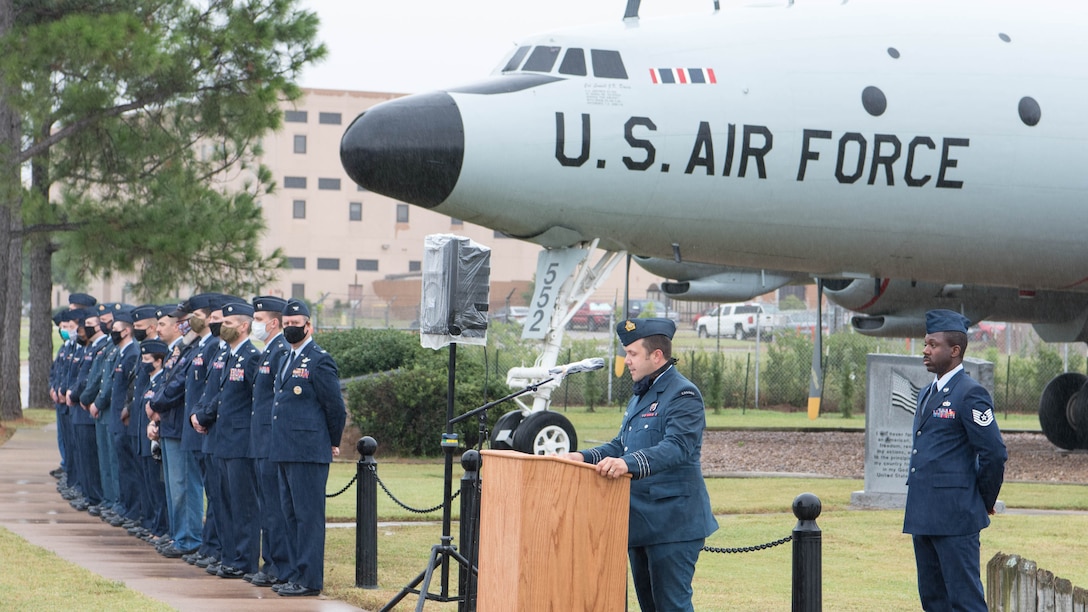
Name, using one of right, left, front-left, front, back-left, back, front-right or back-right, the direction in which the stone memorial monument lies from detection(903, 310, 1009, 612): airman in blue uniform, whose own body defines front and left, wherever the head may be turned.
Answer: back-right

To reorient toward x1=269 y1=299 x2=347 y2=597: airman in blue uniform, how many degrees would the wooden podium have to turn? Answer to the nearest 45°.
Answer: approximately 45° to its right

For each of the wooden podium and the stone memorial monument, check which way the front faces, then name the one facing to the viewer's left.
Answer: the wooden podium

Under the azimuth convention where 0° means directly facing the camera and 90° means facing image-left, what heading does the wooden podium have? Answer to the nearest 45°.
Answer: approximately 90°

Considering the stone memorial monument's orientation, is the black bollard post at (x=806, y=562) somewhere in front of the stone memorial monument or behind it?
in front

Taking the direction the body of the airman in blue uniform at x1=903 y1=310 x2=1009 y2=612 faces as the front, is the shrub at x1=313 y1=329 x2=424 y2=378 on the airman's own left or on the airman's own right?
on the airman's own right

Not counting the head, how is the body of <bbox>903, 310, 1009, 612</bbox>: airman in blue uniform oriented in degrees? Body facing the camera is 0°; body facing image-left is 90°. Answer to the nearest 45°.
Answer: approximately 45°

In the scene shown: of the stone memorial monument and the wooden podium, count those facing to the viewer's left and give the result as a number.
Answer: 1

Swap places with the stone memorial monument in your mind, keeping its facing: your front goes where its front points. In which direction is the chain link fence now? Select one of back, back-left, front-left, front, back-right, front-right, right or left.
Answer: back

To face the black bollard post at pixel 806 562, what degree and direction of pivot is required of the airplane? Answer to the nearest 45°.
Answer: approximately 45° to its left

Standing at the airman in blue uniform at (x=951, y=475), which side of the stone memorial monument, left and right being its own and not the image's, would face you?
front

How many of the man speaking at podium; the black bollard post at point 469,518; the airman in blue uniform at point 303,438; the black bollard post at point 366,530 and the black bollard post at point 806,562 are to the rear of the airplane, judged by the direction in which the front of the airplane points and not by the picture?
0

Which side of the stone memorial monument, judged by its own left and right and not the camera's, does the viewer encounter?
front

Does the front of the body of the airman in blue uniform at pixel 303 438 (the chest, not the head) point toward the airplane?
no

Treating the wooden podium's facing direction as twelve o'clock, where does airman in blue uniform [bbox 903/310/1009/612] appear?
The airman in blue uniform is roughly at 5 o'clock from the wooden podium.

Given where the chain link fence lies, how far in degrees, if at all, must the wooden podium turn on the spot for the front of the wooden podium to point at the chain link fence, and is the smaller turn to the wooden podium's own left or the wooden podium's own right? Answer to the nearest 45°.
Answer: approximately 90° to the wooden podium's own right

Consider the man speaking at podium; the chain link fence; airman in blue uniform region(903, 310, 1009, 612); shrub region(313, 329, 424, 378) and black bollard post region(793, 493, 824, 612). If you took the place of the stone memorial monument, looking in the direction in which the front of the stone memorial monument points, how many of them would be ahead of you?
3
